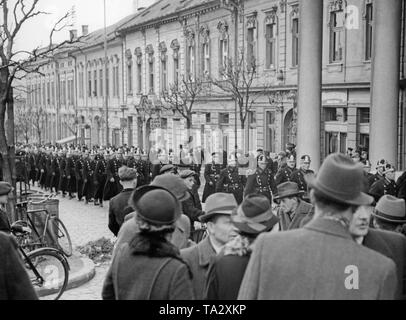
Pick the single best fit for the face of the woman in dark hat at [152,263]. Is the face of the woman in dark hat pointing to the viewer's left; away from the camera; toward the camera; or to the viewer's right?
away from the camera

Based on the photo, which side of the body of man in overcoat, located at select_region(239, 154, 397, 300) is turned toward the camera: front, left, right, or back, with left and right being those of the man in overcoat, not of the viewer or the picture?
back

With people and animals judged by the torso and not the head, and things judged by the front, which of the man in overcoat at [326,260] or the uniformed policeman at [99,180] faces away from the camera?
the man in overcoat

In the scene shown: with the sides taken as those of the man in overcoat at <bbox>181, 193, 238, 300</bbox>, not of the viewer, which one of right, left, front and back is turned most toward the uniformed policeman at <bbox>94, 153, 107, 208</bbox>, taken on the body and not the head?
back

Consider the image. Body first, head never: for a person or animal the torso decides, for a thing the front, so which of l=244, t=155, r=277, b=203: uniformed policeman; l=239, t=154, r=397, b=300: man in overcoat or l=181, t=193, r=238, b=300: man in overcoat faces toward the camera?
the uniformed policeman

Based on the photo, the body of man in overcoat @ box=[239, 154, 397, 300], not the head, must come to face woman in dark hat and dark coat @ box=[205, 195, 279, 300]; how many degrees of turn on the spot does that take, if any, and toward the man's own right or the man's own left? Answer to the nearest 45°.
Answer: approximately 45° to the man's own left

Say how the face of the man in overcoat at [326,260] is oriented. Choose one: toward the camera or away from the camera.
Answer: away from the camera

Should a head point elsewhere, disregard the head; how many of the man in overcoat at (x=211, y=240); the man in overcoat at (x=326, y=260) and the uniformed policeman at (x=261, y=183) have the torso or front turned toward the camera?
1

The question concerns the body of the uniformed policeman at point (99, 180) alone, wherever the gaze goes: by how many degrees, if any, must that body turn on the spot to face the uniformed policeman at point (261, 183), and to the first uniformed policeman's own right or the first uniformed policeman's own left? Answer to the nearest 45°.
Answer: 0° — they already face them

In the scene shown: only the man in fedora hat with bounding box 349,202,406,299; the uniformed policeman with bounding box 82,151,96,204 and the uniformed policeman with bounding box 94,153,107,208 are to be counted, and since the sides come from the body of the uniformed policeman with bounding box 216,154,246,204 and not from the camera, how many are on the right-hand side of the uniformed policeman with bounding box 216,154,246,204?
2

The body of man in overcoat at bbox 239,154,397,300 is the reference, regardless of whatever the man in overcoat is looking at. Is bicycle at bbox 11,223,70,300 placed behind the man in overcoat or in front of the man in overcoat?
in front

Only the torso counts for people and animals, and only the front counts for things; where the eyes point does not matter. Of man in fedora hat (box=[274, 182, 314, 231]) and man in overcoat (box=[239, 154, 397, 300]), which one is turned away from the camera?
the man in overcoat

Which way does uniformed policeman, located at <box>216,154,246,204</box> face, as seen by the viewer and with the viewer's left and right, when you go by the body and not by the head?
facing the viewer and to the left of the viewer
